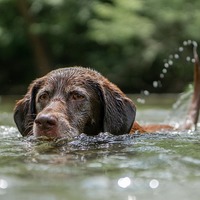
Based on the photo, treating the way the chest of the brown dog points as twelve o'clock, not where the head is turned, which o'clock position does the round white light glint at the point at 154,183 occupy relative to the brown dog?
The round white light glint is roughly at 10 o'clock from the brown dog.

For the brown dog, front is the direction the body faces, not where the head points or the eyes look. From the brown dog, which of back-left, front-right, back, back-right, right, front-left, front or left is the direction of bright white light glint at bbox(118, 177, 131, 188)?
front-left

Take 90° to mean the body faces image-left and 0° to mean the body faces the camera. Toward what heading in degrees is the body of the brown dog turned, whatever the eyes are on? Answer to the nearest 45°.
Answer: approximately 45°
